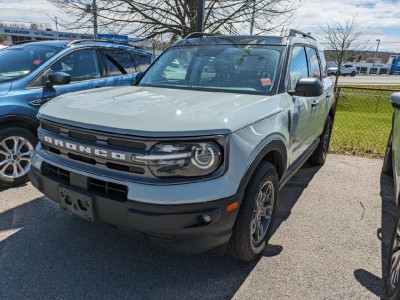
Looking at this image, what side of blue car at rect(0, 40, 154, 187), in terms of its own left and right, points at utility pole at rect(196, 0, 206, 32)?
back

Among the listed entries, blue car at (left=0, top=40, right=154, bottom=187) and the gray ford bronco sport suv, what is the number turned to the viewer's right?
0

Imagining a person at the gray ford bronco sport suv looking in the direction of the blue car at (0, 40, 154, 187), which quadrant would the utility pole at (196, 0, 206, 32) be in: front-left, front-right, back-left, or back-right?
front-right

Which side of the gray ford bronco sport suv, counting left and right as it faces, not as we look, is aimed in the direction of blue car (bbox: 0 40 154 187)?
right

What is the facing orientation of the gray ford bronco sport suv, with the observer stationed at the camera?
facing the viewer and to the left of the viewer
